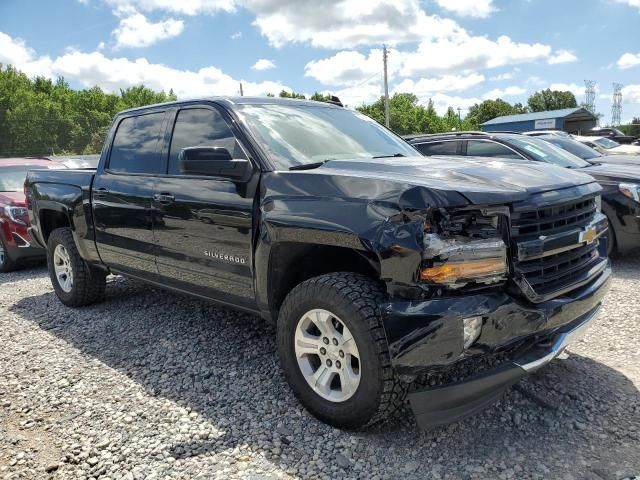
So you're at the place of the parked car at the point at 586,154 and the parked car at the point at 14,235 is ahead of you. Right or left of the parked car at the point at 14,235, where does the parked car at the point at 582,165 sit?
left

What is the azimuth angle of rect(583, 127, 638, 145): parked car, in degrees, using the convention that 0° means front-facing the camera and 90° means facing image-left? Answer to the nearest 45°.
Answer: approximately 315°

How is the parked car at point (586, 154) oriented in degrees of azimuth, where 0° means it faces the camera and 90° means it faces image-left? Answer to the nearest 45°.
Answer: approximately 315°

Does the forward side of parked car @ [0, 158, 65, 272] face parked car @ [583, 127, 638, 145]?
no

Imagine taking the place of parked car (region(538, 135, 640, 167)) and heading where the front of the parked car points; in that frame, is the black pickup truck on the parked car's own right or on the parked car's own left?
on the parked car's own right

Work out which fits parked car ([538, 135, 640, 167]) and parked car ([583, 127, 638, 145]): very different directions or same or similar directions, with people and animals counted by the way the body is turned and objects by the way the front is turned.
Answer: same or similar directions

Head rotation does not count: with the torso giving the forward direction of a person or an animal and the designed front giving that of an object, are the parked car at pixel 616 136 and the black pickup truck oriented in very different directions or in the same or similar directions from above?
same or similar directions

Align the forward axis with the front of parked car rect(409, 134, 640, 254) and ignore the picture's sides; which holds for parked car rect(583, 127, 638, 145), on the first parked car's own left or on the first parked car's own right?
on the first parked car's own left

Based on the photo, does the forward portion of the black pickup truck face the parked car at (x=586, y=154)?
no

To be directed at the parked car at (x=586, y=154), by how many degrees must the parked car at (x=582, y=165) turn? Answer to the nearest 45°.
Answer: approximately 135° to its left

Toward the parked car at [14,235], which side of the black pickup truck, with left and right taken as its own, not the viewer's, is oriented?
back

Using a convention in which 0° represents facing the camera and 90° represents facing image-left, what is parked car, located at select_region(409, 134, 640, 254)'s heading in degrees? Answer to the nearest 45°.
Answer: approximately 315°

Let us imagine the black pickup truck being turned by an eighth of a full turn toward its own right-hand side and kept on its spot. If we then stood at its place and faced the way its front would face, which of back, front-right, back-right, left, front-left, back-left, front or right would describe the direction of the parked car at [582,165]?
back-left

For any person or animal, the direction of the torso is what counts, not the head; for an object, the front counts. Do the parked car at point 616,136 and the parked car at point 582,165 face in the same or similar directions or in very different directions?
same or similar directions

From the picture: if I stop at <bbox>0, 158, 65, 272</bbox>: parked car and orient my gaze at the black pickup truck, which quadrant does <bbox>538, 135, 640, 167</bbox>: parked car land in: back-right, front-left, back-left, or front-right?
front-left
